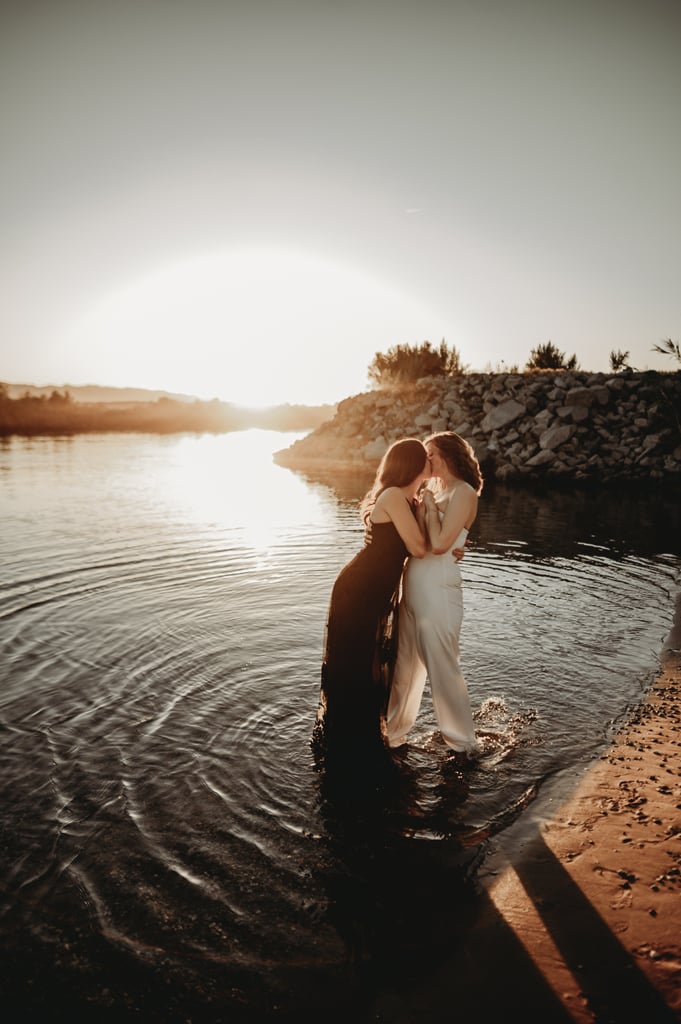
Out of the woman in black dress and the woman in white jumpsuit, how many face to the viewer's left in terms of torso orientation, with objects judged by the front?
1

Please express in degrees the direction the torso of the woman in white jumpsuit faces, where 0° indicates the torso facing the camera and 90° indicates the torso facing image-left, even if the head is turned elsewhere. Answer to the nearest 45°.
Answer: approximately 90°

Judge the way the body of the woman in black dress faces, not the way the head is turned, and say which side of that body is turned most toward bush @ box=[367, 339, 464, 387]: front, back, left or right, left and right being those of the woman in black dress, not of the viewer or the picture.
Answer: left

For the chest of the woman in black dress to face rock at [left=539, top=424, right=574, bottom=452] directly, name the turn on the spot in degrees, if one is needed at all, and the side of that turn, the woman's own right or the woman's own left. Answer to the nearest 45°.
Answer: approximately 90° to the woman's own left

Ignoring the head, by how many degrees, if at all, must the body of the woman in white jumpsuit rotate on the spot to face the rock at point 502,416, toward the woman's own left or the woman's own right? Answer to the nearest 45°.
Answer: approximately 90° to the woman's own right

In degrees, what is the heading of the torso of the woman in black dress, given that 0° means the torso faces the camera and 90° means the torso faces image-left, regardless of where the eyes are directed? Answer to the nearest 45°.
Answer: approximately 270°

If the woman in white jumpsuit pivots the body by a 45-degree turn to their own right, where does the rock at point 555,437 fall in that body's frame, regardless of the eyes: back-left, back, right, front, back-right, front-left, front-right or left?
front-right

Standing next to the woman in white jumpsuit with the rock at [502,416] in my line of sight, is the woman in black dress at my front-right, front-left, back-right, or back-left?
back-left

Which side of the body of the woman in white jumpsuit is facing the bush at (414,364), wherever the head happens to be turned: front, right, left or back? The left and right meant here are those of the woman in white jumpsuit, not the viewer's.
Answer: right

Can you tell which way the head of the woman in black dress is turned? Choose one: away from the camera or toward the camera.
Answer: away from the camera

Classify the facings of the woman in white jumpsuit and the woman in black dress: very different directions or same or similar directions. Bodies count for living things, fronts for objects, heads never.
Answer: very different directions
